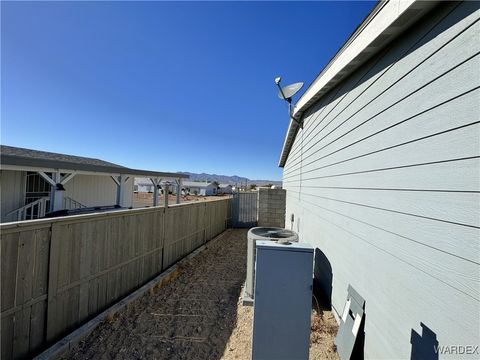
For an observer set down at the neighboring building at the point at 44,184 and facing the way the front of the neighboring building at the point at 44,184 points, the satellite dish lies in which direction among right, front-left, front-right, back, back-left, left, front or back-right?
front

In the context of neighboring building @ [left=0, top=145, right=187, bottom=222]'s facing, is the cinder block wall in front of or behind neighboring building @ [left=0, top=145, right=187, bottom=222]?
in front

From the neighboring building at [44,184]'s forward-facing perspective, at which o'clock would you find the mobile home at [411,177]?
The mobile home is roughly at 1 o'clock from the neighboring building.

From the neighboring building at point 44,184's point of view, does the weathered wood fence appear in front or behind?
in front

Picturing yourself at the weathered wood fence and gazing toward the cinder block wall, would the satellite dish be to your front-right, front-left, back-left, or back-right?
front-right
